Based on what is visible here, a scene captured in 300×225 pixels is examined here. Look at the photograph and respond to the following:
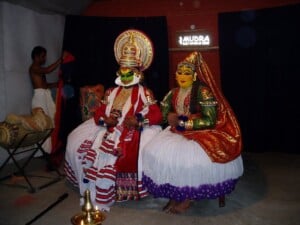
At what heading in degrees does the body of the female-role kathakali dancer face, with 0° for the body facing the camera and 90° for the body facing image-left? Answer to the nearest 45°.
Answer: approximately 45°

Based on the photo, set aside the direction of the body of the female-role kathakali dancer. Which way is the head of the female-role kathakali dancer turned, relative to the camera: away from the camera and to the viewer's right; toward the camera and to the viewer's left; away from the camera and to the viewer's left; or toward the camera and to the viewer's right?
toward the camera and to the viewer's left

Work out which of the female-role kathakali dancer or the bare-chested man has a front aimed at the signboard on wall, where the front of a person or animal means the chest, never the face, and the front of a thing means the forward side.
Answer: the bare-chested man

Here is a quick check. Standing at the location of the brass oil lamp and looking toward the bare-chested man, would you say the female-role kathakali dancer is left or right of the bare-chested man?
right

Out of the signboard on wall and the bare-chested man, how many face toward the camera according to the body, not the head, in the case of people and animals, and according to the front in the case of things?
1

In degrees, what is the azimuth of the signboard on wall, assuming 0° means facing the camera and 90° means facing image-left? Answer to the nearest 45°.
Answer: approximately 0°

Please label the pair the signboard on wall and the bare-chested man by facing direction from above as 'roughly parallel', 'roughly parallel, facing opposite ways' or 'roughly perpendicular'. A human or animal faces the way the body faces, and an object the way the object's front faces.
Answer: roughly perpendicular

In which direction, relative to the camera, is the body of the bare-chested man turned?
to the viewer's right

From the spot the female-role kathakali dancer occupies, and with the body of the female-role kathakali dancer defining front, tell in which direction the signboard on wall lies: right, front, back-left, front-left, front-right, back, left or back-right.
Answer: back-right

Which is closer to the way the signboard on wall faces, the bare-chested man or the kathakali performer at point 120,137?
the kathakali performer

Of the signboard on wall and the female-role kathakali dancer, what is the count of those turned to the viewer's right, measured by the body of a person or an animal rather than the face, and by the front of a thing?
0

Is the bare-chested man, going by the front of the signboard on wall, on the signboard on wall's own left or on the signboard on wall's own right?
on the signboard on wall's own right
